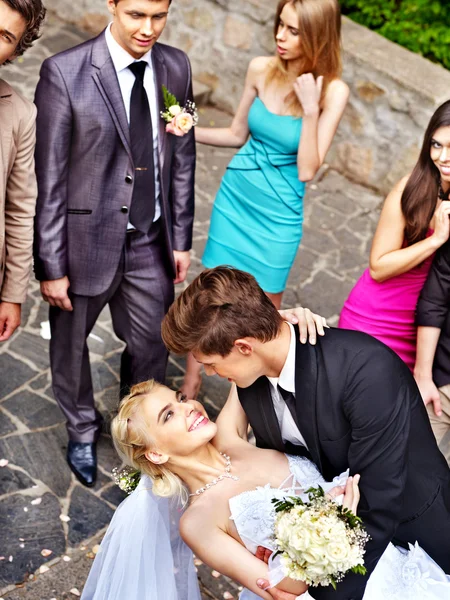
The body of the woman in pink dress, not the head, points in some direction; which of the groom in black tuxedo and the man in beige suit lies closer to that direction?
the groom in black tuxedo

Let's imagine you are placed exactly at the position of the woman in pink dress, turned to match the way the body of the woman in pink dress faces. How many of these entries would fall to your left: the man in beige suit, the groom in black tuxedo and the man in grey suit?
0

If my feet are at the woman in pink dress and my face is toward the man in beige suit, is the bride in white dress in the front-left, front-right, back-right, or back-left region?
front-left

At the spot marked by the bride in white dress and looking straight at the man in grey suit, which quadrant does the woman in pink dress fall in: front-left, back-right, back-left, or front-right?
front-right

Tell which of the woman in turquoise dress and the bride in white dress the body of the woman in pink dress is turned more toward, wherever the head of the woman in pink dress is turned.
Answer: the bride in white dress

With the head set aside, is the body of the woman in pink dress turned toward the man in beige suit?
no

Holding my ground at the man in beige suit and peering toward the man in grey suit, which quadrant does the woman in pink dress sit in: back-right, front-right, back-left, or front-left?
front-right

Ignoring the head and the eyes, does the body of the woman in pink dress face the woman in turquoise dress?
no

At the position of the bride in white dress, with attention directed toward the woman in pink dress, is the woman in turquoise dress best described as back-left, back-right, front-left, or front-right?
front-left

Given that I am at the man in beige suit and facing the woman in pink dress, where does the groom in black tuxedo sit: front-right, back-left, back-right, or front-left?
front-right

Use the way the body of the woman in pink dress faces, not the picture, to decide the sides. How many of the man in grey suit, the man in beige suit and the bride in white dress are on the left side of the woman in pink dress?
0

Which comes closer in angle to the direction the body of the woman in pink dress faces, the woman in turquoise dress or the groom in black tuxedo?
the groom in black tuxedo

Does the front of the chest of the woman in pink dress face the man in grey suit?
no

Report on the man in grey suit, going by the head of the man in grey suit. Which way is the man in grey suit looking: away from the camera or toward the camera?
toward the camera
